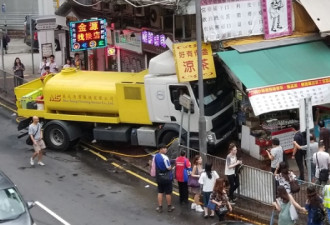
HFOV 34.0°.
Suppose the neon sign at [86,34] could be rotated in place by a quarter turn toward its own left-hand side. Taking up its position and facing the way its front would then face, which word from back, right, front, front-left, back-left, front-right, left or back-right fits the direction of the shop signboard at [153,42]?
front

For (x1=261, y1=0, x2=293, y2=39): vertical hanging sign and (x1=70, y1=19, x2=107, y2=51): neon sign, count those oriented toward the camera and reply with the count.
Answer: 2

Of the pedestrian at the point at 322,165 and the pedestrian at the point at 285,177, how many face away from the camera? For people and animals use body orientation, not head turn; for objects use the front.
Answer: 2

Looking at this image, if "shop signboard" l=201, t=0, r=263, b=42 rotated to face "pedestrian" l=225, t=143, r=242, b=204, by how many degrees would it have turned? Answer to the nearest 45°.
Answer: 0° — it already faces them

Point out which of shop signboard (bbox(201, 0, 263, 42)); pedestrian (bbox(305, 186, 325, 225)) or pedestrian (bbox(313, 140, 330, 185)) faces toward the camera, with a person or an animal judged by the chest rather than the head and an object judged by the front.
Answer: the shop signboard

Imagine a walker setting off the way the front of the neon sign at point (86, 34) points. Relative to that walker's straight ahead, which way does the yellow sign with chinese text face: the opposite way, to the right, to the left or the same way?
the same way

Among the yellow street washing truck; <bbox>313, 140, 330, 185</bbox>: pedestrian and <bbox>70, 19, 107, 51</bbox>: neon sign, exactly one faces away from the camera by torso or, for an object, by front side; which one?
the pedestrian

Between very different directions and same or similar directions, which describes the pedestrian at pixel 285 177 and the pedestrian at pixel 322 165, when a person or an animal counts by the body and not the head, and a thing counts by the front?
same or similar directions

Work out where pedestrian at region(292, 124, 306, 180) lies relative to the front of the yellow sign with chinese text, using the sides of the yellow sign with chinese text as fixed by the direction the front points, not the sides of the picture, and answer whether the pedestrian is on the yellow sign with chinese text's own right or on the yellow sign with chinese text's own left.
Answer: on the yellow sign with chinese text's own left

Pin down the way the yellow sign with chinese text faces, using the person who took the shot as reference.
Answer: facing the viewer

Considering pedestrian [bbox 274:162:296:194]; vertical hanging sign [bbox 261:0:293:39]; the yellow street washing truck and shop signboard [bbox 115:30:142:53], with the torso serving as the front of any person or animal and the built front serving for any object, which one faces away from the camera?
the pedestrian

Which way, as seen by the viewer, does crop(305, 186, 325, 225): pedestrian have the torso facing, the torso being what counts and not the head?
away from the camera

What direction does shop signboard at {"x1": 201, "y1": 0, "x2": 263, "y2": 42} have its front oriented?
toward the camera

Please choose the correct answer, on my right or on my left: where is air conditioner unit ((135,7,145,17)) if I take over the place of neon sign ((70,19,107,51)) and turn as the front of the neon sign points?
on my left

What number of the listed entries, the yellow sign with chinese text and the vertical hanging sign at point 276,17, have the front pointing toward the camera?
2

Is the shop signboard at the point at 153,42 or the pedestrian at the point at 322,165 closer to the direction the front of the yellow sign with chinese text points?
the pedestrian

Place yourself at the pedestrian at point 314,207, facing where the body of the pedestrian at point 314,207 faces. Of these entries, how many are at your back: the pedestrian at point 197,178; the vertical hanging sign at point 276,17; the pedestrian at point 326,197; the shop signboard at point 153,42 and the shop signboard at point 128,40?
0

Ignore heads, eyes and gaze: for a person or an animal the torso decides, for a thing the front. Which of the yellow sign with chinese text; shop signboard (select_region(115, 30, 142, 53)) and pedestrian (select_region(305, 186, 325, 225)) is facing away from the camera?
the pedestrian
